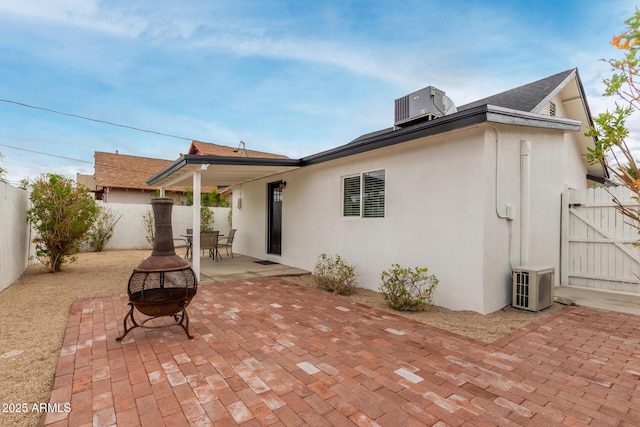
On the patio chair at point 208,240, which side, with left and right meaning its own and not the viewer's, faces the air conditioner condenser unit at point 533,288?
back

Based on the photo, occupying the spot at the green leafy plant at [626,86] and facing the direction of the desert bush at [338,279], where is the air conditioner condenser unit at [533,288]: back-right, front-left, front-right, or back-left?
front-right

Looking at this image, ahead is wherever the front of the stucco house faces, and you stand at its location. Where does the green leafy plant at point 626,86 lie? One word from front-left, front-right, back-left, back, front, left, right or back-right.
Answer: front-left

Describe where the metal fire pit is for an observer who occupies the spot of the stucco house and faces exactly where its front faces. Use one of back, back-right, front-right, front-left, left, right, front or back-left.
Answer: front

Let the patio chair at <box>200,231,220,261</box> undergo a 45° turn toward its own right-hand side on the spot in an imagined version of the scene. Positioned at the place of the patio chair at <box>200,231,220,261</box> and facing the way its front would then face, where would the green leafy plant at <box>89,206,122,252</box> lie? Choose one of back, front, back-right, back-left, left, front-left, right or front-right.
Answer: front-left

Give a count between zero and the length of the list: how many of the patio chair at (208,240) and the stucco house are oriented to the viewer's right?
0

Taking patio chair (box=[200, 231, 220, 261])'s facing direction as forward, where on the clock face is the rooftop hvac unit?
The rooftop hvac unit is roughly at 4 o'clock from the patio chair.

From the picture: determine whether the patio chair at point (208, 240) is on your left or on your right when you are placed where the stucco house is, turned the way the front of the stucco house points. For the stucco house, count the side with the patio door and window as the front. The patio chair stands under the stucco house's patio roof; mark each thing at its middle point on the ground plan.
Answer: on your right

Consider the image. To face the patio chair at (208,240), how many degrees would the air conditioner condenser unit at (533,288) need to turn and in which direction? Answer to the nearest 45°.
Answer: approximately 135° to its right

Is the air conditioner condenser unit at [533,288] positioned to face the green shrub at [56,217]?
no

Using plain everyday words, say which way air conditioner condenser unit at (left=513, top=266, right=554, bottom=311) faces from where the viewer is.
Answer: facing the viewer and to the right of the viewer

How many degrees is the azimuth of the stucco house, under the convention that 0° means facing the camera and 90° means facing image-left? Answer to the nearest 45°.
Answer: approximately 45°
